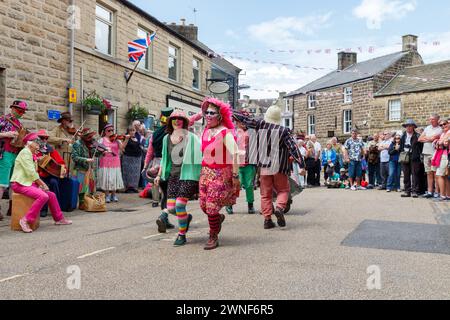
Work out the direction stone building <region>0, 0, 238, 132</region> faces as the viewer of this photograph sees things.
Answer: facing the viewer and to the right of the viewer

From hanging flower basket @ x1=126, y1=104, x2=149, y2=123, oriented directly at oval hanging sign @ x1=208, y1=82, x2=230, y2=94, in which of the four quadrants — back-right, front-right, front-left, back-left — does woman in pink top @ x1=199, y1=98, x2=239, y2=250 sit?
back-right

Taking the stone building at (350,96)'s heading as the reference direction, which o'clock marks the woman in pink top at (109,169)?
The woman in pink top is roughly at 11 o'clock from the stone building.

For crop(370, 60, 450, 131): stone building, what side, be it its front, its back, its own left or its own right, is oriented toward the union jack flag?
front

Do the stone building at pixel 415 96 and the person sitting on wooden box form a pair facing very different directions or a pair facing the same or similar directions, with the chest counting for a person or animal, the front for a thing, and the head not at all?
very different directions

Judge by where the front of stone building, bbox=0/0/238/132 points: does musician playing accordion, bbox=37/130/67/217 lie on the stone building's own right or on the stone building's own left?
on the stone building's own right

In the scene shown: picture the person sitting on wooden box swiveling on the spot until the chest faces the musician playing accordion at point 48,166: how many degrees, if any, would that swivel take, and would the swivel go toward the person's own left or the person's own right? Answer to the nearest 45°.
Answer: approximately 90° to the person's own left

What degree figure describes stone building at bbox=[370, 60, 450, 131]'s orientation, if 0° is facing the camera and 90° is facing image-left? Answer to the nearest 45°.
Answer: approximately 45°

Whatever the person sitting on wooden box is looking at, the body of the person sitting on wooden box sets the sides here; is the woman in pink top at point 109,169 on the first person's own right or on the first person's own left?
on the first person's own left

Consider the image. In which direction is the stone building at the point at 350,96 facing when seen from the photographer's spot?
facing the viewer and to the left of the viewer

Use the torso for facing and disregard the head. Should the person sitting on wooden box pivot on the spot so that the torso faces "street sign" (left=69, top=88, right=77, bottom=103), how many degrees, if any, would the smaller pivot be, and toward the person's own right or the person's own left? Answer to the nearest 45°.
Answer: approximately 90° to the person's own left

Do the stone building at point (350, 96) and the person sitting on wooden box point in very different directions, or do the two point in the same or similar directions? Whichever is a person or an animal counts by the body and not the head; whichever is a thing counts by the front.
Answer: very different directions

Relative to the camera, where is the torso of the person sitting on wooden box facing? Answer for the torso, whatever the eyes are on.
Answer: to the viewer's right
